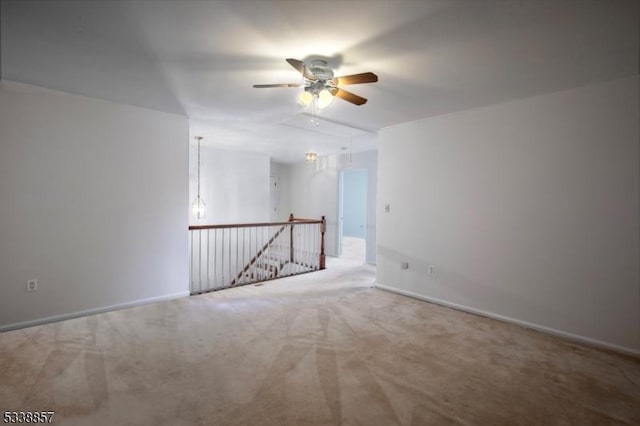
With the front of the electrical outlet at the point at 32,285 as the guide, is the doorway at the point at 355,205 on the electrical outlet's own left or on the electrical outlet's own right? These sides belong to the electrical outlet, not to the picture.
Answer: on the electrical outlet's own left

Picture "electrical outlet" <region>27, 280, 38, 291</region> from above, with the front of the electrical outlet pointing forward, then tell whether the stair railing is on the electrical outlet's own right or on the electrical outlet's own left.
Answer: on the electrical outlet's own left

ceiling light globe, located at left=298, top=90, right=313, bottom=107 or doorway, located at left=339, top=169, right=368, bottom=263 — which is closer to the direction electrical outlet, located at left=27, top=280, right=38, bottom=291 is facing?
the ceiling light globe

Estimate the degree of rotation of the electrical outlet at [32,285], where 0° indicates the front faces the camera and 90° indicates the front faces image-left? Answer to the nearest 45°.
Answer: approximately 0°

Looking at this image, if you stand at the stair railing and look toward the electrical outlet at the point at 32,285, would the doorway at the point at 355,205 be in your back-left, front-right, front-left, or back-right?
back-left
